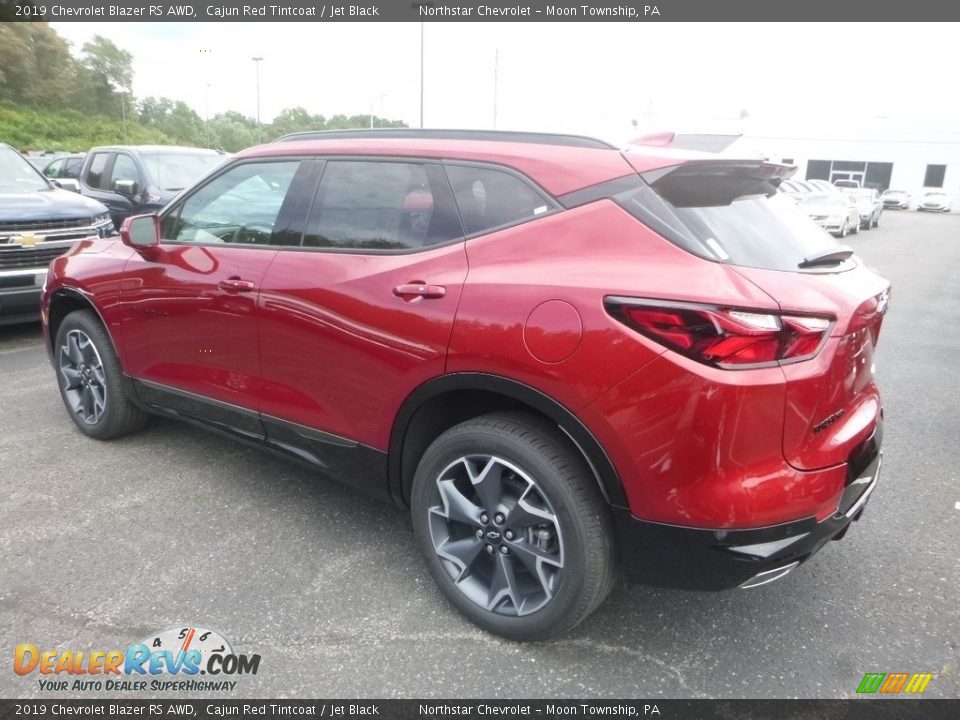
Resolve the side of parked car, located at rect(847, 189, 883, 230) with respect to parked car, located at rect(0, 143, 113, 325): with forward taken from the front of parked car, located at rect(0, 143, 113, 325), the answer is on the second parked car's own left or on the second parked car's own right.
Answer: on the second parked car's own left

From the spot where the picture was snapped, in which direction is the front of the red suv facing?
facing away from the viewer and to the left of the viewer

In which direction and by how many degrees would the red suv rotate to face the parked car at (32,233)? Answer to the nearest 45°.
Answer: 0° — it already faces it

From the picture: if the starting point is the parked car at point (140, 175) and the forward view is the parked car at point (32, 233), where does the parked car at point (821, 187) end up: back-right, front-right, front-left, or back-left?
back-left

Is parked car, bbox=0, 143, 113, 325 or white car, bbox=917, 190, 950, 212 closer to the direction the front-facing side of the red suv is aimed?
the parked car

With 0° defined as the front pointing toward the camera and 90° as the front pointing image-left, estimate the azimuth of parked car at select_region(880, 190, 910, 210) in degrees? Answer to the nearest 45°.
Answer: approximately 45°

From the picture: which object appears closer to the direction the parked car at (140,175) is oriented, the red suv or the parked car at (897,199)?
the red suv

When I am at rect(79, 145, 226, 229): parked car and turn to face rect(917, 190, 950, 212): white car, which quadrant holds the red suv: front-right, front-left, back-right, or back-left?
back-right
